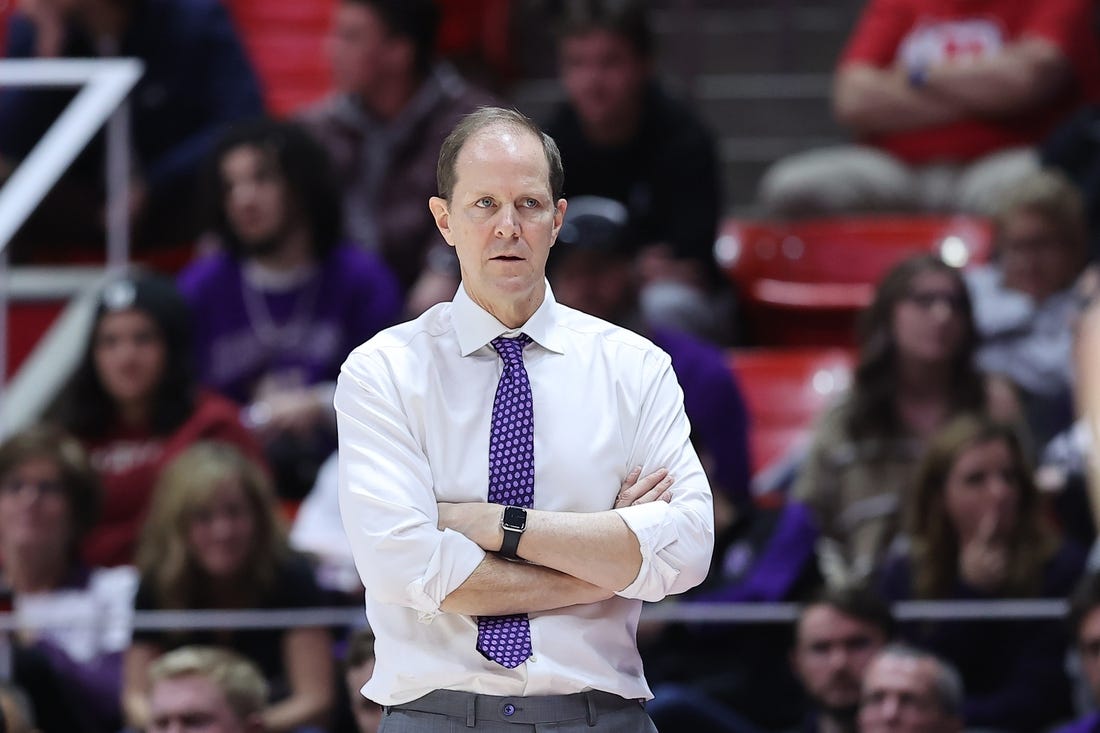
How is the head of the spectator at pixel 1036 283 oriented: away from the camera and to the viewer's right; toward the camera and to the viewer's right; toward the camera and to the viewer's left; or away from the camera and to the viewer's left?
toward the camera and to the viewer's left

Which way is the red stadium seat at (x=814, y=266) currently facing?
toward the camera

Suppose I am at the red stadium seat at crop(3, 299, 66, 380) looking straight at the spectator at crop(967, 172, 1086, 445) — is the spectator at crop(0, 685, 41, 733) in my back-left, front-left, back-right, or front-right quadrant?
front-right

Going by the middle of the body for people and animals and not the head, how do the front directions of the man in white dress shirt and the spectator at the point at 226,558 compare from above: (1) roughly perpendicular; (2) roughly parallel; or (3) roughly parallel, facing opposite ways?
roughly parallel

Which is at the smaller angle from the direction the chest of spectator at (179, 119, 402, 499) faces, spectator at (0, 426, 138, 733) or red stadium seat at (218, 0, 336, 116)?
the spectator

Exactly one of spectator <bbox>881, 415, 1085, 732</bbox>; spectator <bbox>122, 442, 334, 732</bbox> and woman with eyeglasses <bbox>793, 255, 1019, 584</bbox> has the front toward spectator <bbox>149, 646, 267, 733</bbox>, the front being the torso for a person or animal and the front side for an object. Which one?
spectator <bbox>122, 442, 334, 732</bbox>

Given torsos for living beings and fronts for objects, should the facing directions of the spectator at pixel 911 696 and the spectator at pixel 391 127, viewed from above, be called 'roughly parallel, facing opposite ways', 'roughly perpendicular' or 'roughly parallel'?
roughly parallel

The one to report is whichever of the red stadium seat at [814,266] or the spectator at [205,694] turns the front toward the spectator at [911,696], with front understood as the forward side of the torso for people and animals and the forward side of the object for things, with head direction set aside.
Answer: the red stadium seat

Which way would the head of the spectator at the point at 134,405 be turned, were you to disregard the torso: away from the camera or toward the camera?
toward the camera

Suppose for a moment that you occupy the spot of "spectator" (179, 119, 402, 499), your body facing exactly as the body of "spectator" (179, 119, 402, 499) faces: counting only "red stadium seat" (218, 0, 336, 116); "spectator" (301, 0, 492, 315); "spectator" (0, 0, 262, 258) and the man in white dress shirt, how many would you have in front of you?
1

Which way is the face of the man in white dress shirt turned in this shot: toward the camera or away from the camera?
toward the camera

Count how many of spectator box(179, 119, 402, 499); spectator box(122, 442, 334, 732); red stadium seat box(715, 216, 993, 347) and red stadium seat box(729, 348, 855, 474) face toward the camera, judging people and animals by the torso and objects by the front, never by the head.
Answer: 4

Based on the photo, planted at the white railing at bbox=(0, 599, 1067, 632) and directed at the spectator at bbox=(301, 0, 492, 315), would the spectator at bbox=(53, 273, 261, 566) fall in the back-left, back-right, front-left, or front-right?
front-left

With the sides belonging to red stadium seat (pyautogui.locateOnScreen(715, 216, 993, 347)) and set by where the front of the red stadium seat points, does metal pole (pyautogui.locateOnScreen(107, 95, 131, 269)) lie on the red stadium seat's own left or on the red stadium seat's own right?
on the red stadium seat's own right

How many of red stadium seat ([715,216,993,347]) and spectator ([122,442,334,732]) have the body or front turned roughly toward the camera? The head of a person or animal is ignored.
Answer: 2

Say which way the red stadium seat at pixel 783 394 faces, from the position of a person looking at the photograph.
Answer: facing the viewer

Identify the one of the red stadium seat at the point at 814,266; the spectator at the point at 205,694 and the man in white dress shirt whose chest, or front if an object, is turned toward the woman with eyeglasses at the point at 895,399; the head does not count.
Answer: the red stadium seat

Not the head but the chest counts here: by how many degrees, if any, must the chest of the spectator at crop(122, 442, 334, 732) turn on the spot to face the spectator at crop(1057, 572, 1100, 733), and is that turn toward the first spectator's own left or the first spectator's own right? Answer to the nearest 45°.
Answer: approximately 45° to the first spectator's own left

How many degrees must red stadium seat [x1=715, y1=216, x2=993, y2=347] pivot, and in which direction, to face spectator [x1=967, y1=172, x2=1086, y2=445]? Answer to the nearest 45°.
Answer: approximately 45° to its left

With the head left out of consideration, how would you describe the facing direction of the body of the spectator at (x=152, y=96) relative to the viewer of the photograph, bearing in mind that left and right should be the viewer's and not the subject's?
facing the viewer and to the left of the viewer

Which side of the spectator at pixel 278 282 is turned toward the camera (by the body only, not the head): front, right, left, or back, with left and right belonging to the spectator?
front
